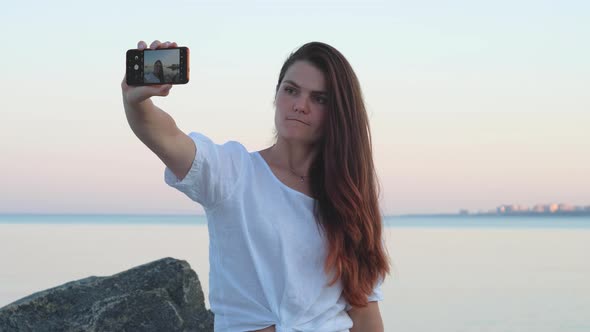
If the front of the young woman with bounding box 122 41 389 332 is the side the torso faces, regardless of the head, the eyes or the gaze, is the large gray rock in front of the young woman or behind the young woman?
behind

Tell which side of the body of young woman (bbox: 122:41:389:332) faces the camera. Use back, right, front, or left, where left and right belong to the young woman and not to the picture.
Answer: front

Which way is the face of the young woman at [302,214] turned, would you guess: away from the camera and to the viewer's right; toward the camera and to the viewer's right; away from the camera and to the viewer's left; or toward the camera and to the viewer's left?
toward the camera and to the viewer's left
